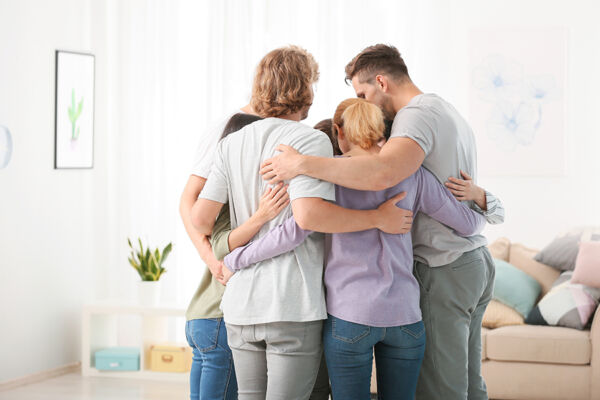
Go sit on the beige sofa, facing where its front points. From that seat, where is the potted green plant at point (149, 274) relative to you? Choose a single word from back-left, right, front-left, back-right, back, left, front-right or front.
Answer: right

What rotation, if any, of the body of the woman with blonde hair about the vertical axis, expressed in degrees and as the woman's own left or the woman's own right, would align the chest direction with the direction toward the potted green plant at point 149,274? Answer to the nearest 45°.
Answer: approximately 45° to the woman's own left

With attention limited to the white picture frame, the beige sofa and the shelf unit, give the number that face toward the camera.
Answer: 3

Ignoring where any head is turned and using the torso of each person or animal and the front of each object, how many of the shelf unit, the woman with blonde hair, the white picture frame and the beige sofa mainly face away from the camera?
1

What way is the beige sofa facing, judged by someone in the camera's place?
facing the viewer

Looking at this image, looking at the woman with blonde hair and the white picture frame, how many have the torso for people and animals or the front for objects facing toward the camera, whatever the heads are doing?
1

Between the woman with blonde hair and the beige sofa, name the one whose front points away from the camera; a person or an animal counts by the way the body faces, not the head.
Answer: the woman with blonde hair

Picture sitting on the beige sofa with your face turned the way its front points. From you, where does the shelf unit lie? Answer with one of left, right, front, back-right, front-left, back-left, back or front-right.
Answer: right

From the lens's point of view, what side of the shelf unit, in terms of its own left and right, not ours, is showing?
front

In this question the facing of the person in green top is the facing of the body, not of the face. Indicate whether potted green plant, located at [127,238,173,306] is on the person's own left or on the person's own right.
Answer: on the person's own left

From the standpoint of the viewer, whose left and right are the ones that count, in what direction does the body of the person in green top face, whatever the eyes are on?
facing away from the viewer and to the right of the viewer

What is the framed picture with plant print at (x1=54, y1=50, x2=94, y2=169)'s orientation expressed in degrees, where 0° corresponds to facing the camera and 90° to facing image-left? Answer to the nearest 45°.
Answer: approximately 315°

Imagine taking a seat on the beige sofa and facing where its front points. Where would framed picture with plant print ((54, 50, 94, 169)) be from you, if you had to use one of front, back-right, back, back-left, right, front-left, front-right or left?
right

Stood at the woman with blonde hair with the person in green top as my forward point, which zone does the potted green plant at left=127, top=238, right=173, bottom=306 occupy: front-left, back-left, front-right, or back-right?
front-right

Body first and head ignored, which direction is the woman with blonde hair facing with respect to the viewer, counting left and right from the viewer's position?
facing away from the viewer

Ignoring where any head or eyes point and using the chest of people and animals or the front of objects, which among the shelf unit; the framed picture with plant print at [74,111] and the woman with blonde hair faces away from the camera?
the woman with blonde hair
